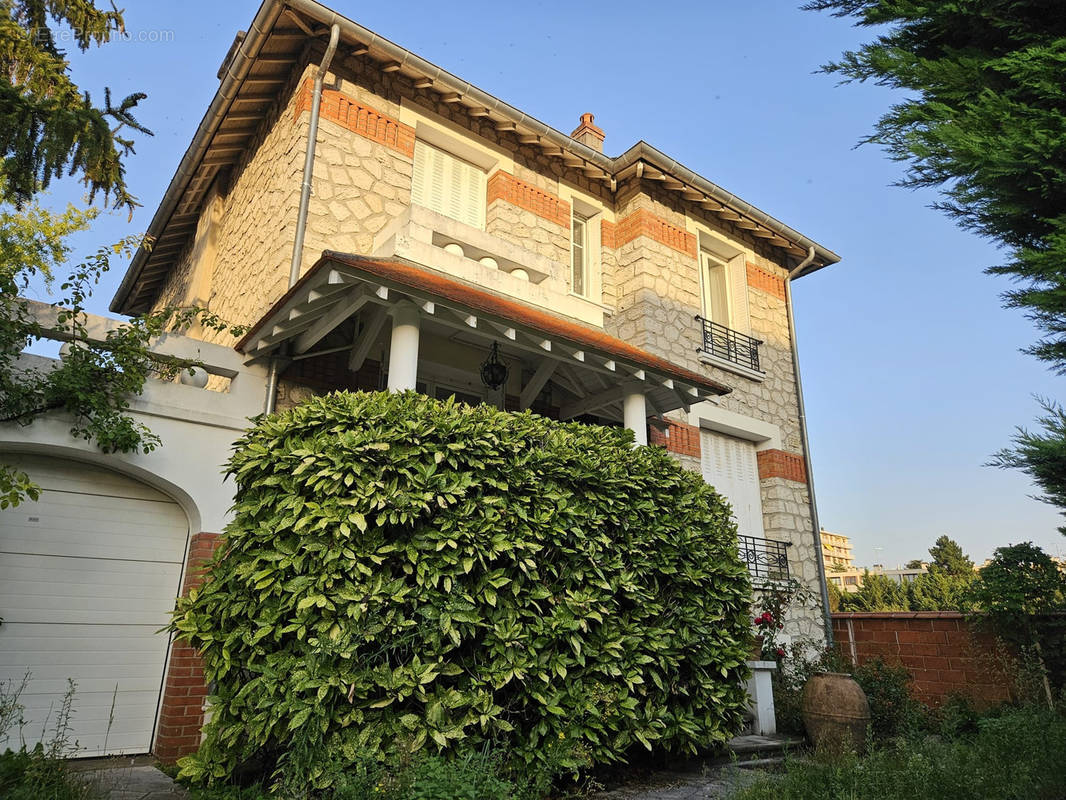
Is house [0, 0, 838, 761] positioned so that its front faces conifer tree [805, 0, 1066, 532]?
yes

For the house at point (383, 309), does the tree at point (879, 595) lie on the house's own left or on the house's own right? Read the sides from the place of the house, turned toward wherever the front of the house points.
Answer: on the house's own left

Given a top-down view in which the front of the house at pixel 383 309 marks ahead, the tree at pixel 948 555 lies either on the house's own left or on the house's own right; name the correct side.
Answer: on the house's own left

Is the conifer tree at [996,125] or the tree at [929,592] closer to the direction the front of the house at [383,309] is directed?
the conifer tree

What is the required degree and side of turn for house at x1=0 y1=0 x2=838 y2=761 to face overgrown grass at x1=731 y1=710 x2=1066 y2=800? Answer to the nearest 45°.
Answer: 0° — it already faces it

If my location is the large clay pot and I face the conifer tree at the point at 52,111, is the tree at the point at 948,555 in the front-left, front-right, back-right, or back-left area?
back-right

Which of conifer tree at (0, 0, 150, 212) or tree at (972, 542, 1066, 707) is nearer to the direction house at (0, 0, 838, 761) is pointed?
the tree

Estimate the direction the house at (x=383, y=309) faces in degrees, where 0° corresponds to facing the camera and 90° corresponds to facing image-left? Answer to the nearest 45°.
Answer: approximately 315°
